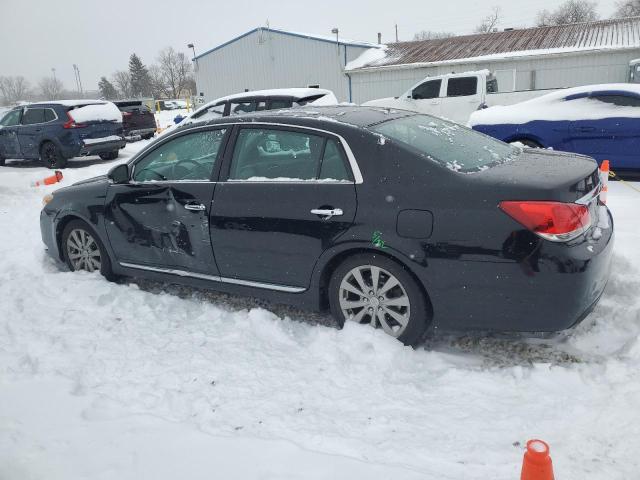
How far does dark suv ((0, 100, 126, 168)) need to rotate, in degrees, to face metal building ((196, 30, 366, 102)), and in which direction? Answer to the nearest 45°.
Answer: approximately 90° to its right

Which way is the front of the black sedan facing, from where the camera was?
facing away from the viewer and to the left of the viewer

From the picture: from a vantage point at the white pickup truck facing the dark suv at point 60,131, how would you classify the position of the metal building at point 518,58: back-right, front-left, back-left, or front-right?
back-right

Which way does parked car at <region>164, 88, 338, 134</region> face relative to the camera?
to the viewer's left

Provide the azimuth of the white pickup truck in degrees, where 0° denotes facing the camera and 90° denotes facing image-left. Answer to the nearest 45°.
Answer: approximately 90°

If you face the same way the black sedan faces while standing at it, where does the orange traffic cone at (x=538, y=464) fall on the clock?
The orange traffic cone is roughly at 7 o'clock from the black sedan.

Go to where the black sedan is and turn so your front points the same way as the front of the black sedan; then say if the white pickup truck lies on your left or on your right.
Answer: on your right

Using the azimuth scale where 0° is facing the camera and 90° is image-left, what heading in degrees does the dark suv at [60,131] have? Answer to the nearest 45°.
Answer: approximately 135°

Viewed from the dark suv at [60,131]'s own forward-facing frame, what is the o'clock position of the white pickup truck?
The white pickup truck is roughly at 5 o'clock from the dark suv.

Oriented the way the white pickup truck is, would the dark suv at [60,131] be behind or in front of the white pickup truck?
in front

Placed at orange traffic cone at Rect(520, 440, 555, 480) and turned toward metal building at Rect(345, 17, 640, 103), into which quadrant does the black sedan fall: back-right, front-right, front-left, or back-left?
front-left

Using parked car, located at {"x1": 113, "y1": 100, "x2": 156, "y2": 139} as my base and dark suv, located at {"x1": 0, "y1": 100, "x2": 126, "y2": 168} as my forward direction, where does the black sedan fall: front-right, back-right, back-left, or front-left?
front-left
